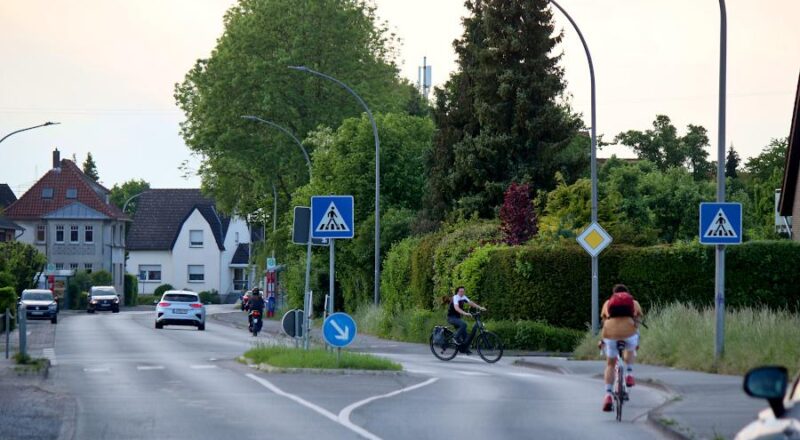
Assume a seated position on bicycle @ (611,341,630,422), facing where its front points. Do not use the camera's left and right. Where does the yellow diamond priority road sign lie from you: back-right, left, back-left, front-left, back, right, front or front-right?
front

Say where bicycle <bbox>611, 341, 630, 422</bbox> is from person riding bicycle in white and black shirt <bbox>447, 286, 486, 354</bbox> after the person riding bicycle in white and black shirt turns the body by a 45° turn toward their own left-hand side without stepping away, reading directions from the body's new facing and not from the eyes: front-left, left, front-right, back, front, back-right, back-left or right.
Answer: right

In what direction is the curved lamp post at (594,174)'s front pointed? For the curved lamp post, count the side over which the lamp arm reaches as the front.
to the viewer's left

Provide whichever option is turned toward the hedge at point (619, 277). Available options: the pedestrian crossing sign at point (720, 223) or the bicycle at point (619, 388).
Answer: the bicycle

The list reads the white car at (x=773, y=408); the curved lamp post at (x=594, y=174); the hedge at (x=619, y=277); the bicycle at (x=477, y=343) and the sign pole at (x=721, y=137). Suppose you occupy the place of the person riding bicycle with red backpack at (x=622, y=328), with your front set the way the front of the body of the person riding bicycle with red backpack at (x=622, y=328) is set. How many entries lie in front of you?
4

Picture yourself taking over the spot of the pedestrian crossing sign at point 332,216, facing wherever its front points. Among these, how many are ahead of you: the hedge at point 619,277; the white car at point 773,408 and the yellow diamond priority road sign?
1

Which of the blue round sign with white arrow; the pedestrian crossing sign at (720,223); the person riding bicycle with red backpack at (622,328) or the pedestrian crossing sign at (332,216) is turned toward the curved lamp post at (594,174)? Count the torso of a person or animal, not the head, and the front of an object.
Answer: the person riding bicycle with red backpack

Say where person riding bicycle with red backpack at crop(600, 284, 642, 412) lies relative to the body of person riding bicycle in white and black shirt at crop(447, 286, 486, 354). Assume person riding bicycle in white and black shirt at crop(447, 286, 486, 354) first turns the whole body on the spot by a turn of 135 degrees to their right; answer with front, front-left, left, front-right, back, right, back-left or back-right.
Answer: left

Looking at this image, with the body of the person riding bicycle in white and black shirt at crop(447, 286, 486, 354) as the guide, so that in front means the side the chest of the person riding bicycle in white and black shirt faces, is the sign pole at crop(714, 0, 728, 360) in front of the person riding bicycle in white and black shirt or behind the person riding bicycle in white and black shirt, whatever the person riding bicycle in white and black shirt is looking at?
in front

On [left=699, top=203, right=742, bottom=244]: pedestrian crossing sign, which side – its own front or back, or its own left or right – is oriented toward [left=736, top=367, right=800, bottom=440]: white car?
front

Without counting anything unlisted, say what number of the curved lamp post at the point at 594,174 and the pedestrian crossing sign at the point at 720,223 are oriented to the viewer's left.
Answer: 1

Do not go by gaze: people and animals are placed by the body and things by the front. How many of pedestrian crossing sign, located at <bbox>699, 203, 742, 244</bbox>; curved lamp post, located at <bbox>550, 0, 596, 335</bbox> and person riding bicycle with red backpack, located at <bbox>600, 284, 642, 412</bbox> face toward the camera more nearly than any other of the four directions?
1

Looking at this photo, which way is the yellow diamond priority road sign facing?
toward the camera

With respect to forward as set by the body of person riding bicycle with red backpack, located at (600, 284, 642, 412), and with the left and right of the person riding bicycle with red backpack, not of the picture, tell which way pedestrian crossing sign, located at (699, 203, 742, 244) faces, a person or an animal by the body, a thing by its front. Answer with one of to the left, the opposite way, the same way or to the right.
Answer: the opposite way

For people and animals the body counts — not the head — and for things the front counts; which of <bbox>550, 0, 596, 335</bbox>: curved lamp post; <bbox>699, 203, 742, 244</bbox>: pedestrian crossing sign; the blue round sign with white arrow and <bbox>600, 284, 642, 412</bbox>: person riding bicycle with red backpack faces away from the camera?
the person riding bicycle with red backpack

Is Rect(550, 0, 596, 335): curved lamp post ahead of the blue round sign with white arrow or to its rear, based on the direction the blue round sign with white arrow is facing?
to the rear

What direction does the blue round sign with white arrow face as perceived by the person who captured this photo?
facing the viewer

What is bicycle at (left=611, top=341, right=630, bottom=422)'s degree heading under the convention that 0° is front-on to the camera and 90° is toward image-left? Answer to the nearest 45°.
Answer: approximately 180°

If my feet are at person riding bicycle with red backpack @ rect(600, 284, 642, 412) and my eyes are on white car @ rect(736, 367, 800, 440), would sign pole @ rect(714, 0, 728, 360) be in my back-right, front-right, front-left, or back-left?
back-left
